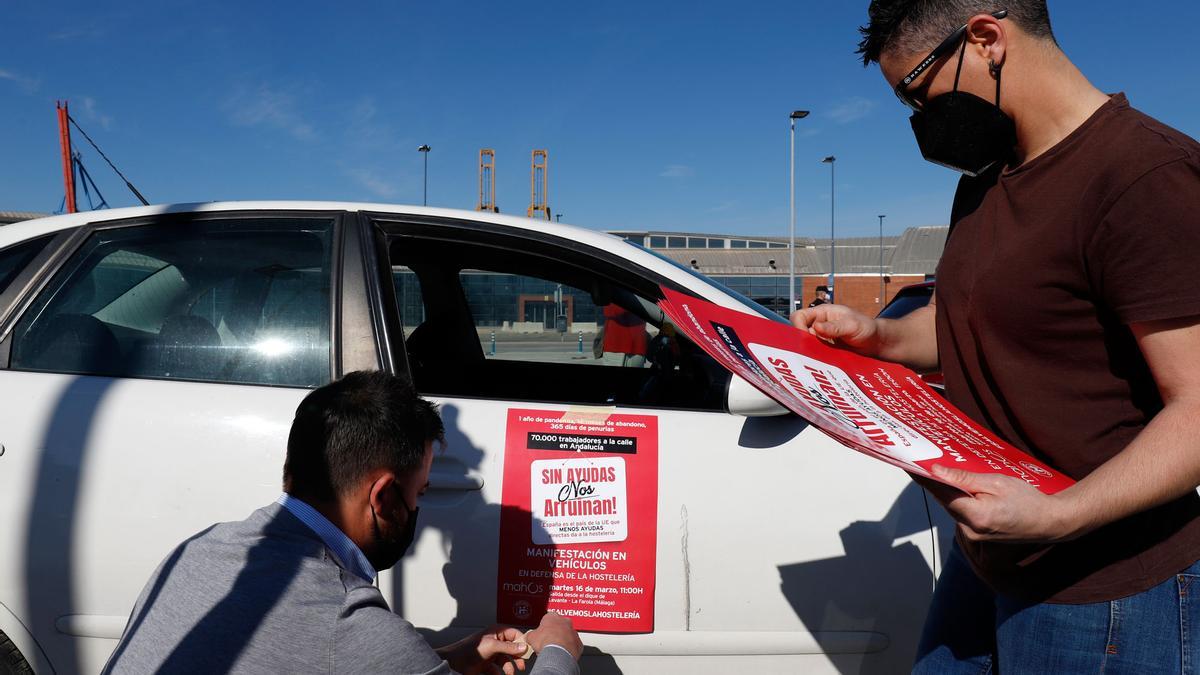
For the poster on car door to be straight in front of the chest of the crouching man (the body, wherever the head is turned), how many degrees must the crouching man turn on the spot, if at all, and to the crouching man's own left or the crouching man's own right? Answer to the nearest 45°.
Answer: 0° — they already face it

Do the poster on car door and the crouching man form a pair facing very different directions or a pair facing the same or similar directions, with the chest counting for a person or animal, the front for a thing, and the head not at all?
very different directions

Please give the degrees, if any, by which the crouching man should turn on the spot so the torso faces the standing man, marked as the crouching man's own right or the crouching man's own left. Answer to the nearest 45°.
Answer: approximately 90° to the crouching man's own right

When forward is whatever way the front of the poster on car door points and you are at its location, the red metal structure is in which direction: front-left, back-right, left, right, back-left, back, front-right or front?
back-right

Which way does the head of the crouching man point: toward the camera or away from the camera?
away from the camera

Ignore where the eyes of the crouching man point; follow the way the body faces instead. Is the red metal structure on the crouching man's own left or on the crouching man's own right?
on the crouching man's own left

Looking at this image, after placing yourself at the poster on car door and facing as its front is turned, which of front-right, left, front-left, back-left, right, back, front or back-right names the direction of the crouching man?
front-right

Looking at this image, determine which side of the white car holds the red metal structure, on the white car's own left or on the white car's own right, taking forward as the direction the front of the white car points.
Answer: on the white car's own left

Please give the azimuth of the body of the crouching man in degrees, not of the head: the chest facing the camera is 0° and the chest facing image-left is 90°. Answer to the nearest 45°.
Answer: approximately 225°

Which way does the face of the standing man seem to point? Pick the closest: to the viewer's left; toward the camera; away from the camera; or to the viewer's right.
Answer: to the viewer's left

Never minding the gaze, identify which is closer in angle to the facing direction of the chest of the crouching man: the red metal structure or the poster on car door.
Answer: the poster on car door

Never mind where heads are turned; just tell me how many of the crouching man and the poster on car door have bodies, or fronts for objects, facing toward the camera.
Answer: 1

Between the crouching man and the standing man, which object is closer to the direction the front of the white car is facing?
the standing man

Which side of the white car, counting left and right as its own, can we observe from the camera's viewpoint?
right
